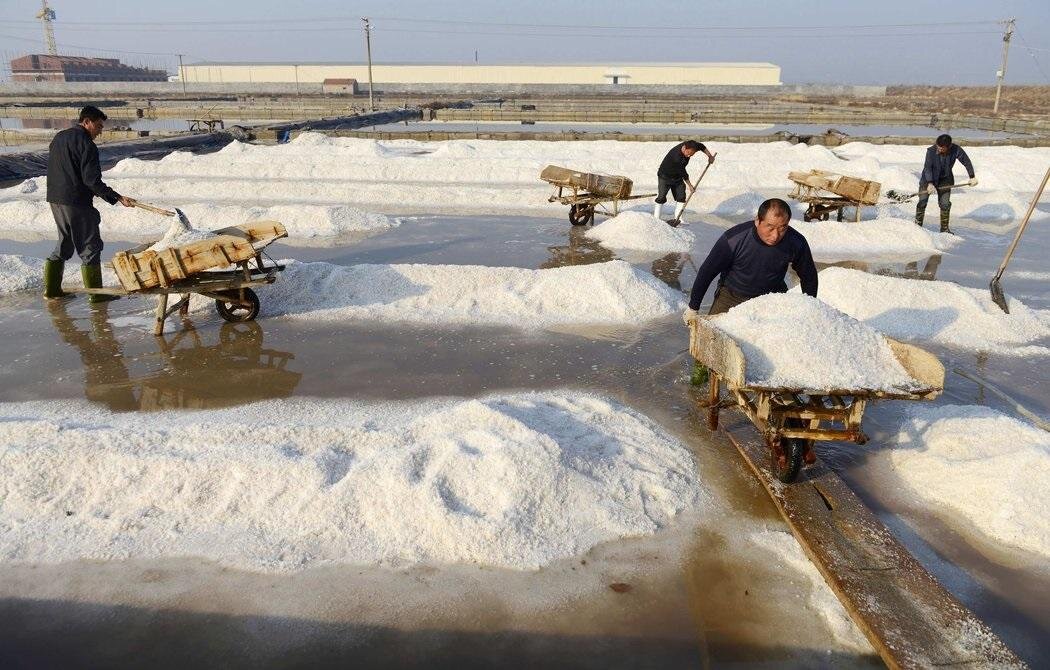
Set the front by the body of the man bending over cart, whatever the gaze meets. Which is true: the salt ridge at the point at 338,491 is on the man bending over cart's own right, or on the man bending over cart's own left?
on the man bending over cart's own right

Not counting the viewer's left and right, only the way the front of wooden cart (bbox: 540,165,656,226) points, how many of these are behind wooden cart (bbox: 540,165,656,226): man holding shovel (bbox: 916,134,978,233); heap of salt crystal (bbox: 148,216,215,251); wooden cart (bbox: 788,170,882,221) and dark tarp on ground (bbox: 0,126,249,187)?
2

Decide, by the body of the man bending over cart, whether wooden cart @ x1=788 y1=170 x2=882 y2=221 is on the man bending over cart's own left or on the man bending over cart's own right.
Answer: on the man bending over cart's own left

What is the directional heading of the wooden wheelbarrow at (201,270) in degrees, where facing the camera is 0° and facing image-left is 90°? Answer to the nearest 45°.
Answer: approximately 270°

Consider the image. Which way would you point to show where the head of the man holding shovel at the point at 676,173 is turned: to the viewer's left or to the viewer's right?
to the viewer's right

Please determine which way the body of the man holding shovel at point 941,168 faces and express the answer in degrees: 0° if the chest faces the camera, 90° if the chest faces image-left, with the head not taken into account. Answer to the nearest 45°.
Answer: approximately 0°

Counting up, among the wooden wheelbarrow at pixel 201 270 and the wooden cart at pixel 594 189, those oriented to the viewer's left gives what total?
1

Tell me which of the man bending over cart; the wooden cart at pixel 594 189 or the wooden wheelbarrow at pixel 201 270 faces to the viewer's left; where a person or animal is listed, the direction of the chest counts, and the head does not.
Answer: the wooden cart

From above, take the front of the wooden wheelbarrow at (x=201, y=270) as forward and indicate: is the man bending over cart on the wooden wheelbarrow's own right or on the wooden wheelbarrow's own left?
on the wooden wheelbarrow's own right

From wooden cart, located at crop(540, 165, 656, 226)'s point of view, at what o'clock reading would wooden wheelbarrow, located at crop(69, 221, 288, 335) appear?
The wooden wheelbarrow is roughly at 10 o'clock from the wooden cart.

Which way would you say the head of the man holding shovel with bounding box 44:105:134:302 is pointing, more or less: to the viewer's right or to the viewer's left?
to the viewer's right

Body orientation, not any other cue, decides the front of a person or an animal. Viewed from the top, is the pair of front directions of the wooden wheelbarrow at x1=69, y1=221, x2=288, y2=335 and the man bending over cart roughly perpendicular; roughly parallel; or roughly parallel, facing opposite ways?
roughly perpendicular

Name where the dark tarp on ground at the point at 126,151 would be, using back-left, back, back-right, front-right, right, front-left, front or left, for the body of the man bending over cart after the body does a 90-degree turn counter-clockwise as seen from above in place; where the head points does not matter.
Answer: left

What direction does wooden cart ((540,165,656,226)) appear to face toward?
to the viewer's left
